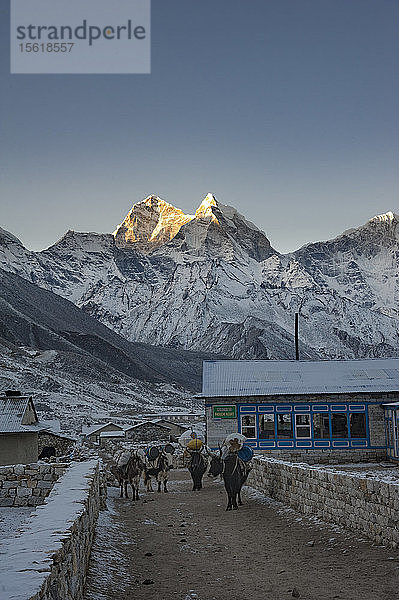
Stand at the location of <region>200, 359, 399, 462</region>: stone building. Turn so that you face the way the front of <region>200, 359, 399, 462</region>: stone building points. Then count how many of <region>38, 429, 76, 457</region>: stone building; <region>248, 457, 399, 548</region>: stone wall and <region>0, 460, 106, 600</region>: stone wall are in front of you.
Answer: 2

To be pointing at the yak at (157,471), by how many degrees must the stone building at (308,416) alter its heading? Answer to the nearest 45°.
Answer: approximately 45° to its right

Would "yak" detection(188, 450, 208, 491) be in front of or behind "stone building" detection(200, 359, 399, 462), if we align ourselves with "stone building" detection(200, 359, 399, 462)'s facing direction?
in front

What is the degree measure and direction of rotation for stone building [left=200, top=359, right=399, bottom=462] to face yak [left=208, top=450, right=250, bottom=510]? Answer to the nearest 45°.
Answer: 0° — it already faces it

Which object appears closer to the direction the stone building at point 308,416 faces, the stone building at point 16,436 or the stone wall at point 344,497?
the stone wall

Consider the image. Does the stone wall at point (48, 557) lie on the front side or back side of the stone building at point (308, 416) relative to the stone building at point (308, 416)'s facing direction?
on the front side

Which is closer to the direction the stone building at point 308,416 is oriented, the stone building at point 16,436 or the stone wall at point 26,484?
the stone wall

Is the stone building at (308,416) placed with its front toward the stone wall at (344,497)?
yes

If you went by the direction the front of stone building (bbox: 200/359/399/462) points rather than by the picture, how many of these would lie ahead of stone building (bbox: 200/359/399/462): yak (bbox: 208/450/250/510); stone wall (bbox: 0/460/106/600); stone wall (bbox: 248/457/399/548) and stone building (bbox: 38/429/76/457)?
3

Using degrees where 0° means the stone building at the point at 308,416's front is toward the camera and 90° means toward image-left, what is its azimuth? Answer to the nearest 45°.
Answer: approximately 0°
